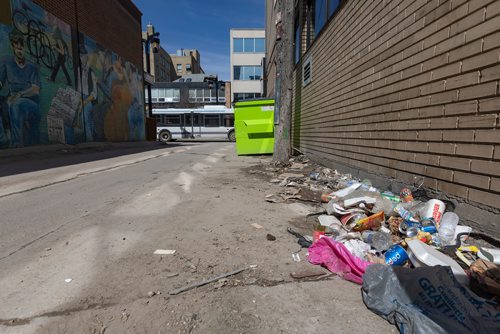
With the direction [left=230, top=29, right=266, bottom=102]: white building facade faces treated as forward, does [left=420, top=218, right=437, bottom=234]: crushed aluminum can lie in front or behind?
in front

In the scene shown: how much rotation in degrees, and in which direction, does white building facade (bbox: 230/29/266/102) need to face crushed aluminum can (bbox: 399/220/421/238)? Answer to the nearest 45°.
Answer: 0° — it already faces it

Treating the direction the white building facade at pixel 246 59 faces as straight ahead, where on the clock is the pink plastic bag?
The pink plastic bag is roughly at 12 o'clock from the white building facade.

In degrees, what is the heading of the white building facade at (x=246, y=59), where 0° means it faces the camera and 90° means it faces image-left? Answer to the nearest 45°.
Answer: approximately 0°

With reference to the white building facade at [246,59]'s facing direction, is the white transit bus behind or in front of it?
in front

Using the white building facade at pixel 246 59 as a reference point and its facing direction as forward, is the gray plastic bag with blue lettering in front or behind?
in front

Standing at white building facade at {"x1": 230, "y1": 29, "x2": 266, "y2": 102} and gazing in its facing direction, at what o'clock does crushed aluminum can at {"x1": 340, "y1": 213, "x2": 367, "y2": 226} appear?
The crushed aluminum can is roughly at 12 o'clock from the white building facade.

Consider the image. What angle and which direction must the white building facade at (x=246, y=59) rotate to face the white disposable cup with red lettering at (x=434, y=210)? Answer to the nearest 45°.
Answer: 0° — it already faces it
